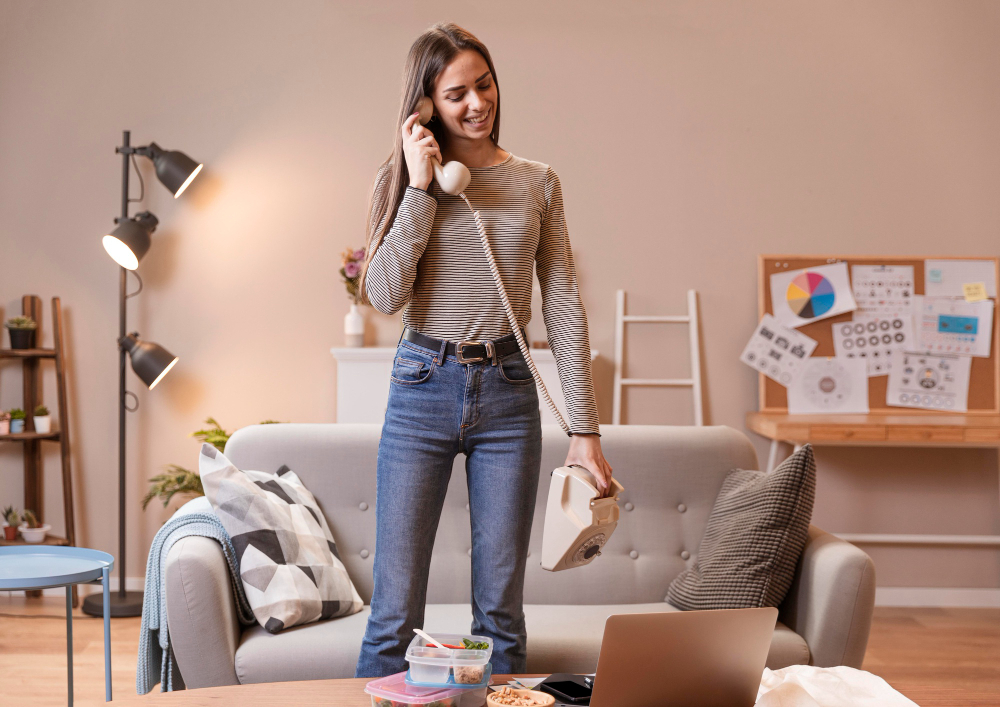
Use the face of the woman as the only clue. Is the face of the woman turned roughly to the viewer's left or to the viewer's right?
to the viewer's right

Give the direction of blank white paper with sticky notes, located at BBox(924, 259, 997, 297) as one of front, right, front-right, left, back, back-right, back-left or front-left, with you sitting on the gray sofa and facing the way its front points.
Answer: back-left

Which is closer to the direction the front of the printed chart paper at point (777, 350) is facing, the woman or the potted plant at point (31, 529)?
the woman

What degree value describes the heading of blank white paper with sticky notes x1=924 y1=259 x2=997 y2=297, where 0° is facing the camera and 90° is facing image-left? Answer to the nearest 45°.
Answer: approximately 0°

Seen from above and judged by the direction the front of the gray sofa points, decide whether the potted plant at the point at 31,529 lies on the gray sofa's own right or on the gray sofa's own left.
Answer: on the gray sofa's own right

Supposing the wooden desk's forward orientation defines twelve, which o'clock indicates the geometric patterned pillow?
The geometric patterned pillow is roughly at 1 o'clock from the wooden desk.
